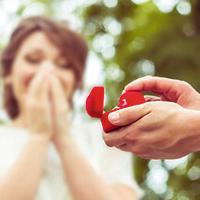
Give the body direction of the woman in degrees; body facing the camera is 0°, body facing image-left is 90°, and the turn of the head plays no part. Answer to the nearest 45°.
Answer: approximately 0°
